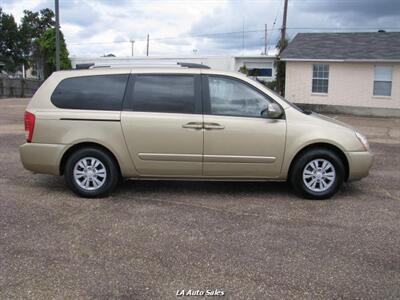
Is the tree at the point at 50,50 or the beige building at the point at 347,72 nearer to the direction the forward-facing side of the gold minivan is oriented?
the beige building

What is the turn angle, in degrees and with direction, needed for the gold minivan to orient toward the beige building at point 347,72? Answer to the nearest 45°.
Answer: approximately 45° to its left

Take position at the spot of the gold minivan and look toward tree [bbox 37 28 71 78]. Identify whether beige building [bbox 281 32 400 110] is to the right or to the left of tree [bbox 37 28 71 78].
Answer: right

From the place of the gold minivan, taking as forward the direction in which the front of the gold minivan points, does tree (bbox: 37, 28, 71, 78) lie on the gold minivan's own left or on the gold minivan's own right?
on the gold minivan's own left

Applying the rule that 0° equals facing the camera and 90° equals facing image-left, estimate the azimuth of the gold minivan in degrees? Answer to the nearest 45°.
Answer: approximately 270°

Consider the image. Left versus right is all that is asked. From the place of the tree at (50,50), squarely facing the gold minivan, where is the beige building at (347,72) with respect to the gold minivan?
left
